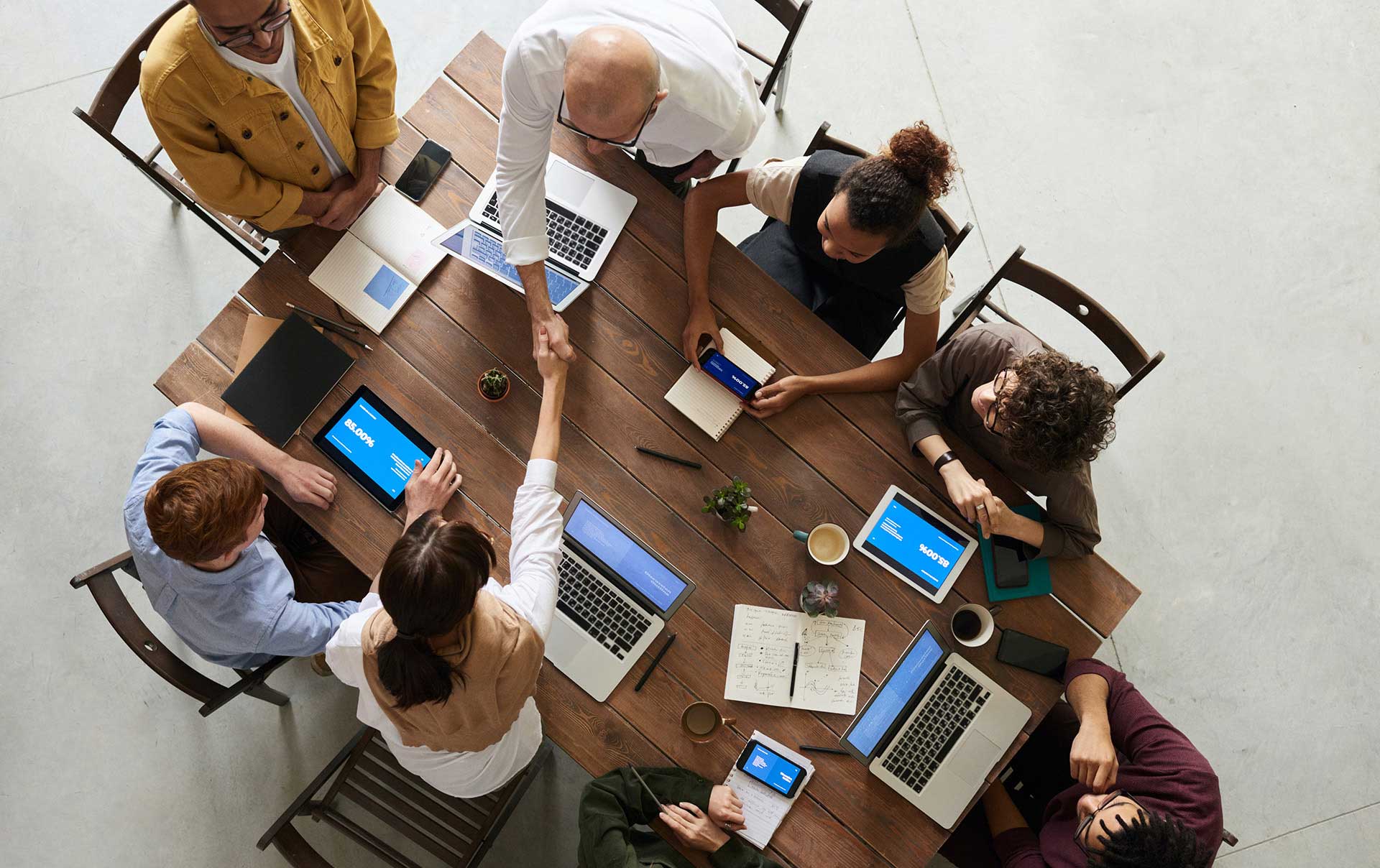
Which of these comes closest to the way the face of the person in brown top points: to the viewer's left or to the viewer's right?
to the viewer's left

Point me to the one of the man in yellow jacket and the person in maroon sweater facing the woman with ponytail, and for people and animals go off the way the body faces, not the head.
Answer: the man in yellow jacket

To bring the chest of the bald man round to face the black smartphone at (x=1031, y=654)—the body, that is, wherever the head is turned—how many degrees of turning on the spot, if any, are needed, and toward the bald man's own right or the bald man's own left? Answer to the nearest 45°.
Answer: approximately 90° to the bald man's own left

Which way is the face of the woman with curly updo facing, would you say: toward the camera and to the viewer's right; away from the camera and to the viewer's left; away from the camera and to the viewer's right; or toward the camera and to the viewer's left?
toward the camera and to the viewer's left

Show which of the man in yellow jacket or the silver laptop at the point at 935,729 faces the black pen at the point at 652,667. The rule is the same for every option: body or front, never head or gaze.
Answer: the man in yellow jacket

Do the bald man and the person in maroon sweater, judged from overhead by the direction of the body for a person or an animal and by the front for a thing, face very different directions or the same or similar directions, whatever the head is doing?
very different directions

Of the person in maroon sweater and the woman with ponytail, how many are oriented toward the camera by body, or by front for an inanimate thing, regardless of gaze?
0

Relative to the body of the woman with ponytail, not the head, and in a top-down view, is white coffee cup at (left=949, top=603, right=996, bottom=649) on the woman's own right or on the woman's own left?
on the woman's own right

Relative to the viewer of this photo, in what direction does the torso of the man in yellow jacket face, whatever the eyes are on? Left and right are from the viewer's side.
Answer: facing the viewer and to the right of the viewer

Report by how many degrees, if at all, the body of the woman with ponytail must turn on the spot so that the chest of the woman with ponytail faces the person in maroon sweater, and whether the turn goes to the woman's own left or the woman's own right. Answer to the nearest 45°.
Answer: approximately 90° to the woman's own right
